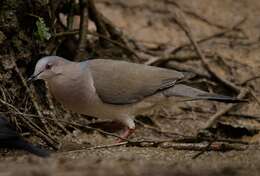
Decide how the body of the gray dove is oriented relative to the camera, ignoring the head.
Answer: to the viewer's left
